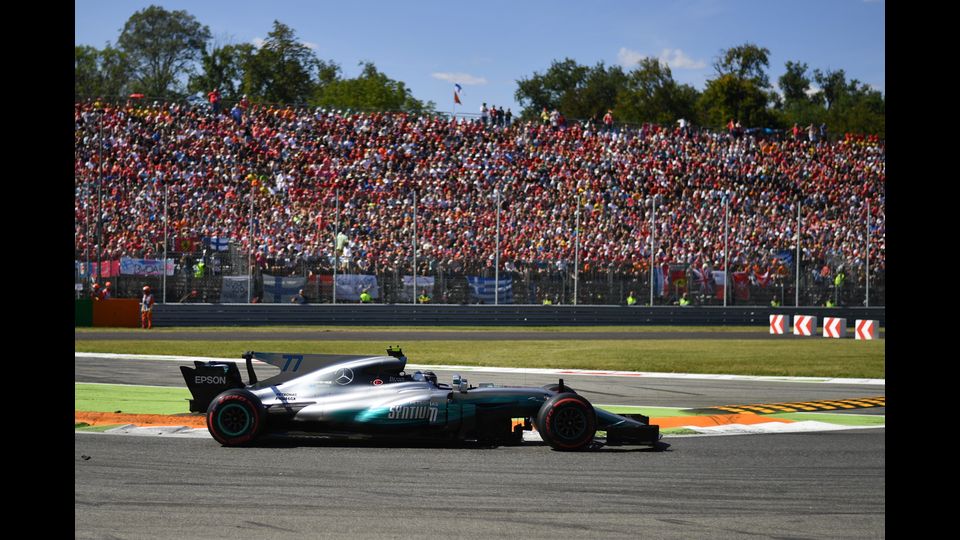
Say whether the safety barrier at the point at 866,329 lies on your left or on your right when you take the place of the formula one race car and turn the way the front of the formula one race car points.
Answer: on your left

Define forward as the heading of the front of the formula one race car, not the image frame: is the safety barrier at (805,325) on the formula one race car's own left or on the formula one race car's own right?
on the formula one race car's own left

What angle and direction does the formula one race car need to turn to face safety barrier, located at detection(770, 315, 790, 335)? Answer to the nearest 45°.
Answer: approximately 45° to its left

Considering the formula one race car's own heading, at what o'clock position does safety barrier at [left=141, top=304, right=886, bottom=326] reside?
The safety barrier is roughly at 9 o'clock from the formula one race car.

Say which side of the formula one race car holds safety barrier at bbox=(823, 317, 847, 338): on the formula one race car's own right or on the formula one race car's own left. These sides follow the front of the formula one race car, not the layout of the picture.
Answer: on the formula one race car's own left

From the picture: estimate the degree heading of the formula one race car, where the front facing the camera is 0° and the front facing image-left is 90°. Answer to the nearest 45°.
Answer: approximately 270°

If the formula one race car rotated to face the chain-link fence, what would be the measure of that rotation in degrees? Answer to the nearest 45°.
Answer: approximately 90° to its left
